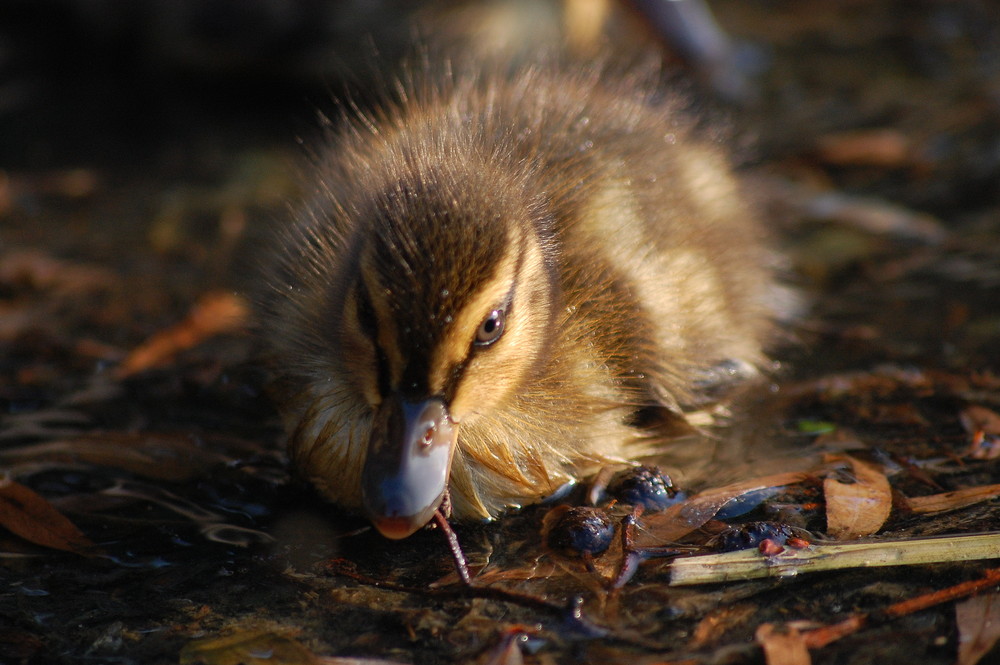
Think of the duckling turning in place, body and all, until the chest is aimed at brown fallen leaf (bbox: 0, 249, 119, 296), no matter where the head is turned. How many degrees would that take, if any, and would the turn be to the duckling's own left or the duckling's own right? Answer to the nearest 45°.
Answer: approximately 90° to the duckling's own right

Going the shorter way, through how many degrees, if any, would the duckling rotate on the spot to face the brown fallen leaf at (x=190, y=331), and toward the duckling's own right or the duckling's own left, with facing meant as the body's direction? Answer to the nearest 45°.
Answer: approximately 90° to the duckling's own right

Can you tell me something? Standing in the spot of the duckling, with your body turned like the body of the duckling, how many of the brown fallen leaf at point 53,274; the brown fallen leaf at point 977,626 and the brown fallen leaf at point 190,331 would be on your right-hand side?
2

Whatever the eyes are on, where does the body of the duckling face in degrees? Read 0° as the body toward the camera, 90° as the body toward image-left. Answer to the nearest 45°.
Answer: approximately 45°

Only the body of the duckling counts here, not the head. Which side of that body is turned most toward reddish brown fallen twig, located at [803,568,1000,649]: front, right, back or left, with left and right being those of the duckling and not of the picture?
left

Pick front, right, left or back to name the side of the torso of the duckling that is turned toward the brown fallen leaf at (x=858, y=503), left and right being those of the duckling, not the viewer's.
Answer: left

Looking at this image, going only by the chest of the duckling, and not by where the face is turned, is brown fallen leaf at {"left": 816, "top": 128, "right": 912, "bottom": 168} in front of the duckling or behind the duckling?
behind

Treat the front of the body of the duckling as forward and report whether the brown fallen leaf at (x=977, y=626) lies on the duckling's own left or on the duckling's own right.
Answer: on the duckling's own left
